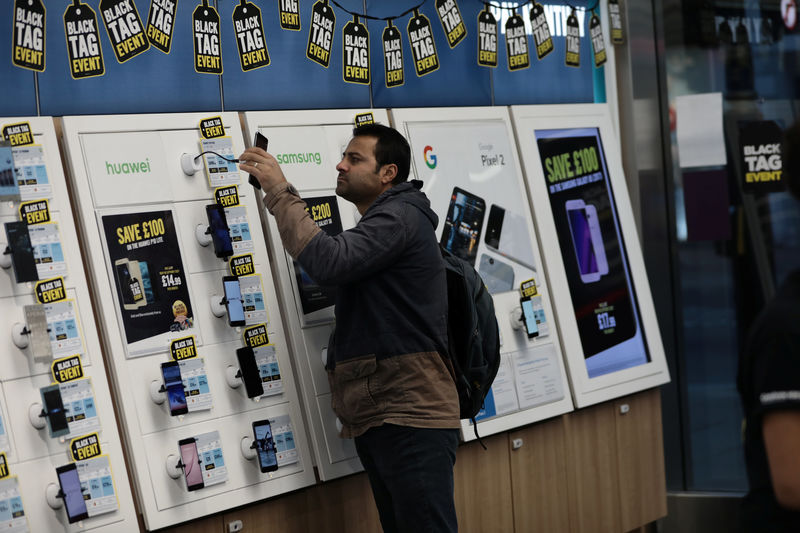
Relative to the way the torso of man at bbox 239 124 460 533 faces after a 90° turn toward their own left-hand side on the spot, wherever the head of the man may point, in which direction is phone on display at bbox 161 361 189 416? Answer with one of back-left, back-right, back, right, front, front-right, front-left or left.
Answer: right

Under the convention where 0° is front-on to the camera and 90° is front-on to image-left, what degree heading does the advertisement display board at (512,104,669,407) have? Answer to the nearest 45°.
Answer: approximately 315°

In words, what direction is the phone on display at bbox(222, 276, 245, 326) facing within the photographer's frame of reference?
facing the viewer and to the right of the viewer

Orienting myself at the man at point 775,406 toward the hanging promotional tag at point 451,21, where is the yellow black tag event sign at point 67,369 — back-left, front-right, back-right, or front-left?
front-left

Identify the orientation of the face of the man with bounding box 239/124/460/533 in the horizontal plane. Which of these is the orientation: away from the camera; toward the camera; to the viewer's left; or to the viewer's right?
to the viewer's left

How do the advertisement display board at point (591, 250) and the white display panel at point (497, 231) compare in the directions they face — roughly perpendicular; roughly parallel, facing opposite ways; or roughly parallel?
roughly parallel

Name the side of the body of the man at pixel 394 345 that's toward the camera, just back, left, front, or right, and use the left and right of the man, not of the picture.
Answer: left

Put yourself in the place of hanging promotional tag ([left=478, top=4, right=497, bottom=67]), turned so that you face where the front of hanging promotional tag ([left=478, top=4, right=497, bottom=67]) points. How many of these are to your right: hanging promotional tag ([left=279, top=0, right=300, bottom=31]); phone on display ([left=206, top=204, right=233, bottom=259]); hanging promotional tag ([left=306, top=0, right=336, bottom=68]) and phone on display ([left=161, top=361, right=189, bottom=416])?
4
